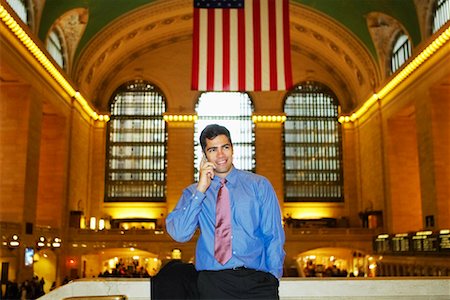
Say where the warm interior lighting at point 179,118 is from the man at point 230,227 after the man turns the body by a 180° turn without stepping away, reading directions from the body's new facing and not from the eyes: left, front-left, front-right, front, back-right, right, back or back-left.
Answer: front

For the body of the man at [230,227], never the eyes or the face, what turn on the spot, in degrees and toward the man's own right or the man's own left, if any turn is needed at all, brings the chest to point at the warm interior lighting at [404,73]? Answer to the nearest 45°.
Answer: approximately 180°

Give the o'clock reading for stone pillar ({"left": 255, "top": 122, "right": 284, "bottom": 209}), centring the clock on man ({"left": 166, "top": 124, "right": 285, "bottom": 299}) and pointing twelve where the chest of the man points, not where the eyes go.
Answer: The stone pillar is roughly at 6 o'clock from the man.

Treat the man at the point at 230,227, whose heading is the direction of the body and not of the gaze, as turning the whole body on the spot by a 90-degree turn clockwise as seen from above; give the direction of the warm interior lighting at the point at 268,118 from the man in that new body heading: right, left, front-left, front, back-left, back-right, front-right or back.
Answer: right

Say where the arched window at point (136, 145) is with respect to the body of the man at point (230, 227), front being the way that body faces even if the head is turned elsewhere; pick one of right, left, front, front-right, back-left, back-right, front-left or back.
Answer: back

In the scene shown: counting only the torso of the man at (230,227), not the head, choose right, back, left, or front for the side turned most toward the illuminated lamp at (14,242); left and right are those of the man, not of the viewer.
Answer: back

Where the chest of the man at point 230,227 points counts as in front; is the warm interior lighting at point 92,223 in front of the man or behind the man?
behind

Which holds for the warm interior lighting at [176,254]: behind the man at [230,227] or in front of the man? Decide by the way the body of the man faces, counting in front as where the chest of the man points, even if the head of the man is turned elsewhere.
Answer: behind

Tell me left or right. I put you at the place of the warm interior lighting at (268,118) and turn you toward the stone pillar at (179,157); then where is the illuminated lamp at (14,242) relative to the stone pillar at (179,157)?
left

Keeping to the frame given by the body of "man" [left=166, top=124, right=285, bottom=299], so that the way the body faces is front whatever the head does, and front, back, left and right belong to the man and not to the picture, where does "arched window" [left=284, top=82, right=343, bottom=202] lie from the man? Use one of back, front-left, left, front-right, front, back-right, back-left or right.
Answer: back

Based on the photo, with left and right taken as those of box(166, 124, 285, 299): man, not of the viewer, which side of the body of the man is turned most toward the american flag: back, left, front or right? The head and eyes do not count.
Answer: back

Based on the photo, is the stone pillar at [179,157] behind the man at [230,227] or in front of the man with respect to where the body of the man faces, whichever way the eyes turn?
behind

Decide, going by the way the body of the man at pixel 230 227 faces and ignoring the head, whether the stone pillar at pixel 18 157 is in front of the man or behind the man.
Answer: behind

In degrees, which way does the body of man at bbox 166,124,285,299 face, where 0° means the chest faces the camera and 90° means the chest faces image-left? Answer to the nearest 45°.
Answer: approximately 0°

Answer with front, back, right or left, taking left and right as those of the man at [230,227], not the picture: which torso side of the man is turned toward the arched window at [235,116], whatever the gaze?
back
